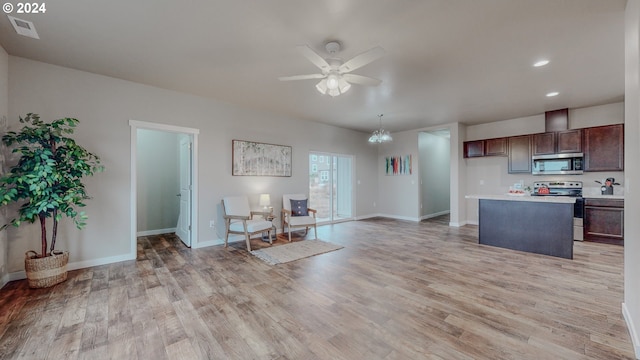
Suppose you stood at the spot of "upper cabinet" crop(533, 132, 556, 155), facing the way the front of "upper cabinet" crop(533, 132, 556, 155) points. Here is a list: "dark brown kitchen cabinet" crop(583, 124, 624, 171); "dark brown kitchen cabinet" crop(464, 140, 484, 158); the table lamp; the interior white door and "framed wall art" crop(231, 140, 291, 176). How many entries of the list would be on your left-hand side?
1

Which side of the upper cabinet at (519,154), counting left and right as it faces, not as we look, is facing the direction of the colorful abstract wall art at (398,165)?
right

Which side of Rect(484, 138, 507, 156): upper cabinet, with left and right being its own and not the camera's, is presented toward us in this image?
front

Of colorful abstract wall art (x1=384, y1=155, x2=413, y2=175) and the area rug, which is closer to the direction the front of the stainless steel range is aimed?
the area rug

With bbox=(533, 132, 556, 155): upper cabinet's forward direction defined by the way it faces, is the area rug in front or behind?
in front

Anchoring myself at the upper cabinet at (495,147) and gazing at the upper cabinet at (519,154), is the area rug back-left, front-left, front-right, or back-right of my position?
back-right

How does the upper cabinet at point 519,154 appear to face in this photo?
toward the camera

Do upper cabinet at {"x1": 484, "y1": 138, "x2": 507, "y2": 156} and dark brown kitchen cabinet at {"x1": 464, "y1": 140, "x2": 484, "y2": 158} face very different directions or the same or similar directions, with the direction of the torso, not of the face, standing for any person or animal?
same or similar directions

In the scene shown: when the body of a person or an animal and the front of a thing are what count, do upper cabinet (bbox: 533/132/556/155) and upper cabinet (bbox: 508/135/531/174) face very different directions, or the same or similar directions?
same or similar directions

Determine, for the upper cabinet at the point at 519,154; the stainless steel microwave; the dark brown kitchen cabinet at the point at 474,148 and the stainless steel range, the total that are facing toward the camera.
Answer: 4

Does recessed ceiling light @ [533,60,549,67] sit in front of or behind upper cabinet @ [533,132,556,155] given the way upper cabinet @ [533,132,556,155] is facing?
in front
